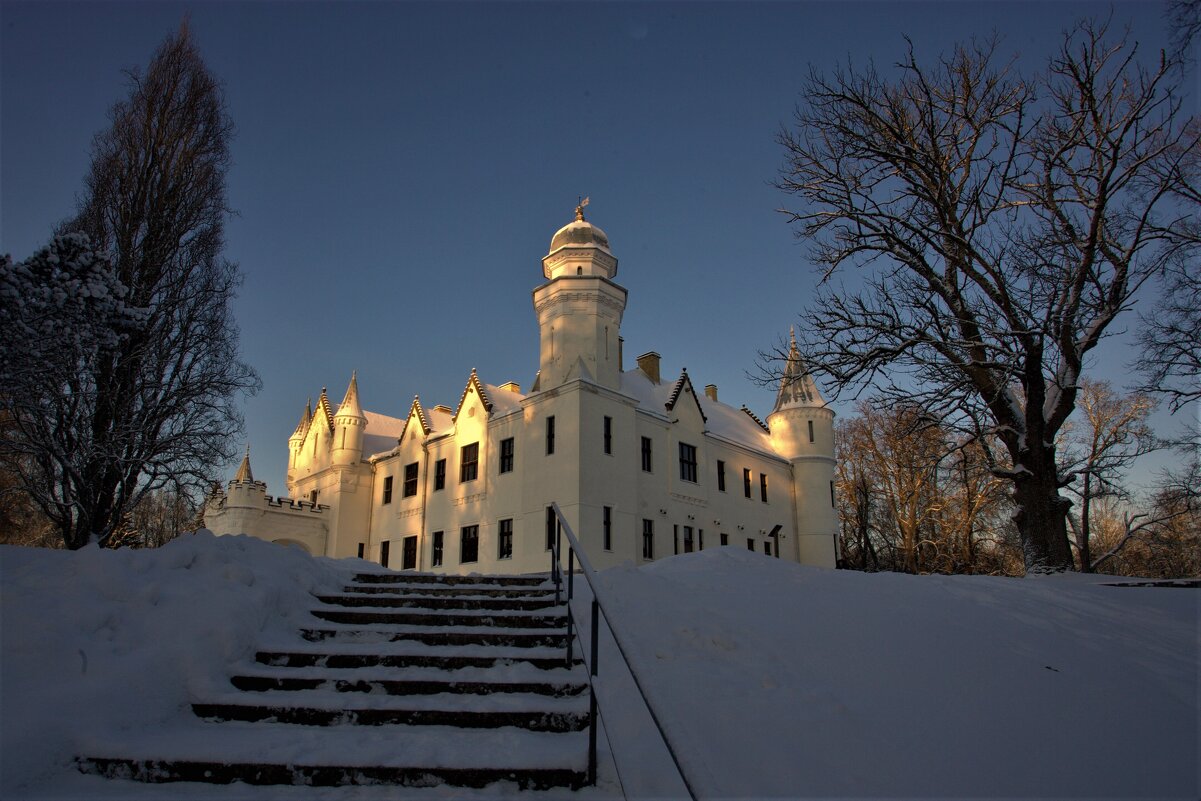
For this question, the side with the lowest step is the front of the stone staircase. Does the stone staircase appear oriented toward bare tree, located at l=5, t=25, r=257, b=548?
no

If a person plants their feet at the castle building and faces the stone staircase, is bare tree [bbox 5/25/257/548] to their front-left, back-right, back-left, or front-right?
front-right

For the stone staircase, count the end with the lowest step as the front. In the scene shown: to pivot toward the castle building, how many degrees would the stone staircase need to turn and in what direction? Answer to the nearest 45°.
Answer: approximately 180°

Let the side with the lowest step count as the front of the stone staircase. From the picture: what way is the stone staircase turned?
toward the camera
